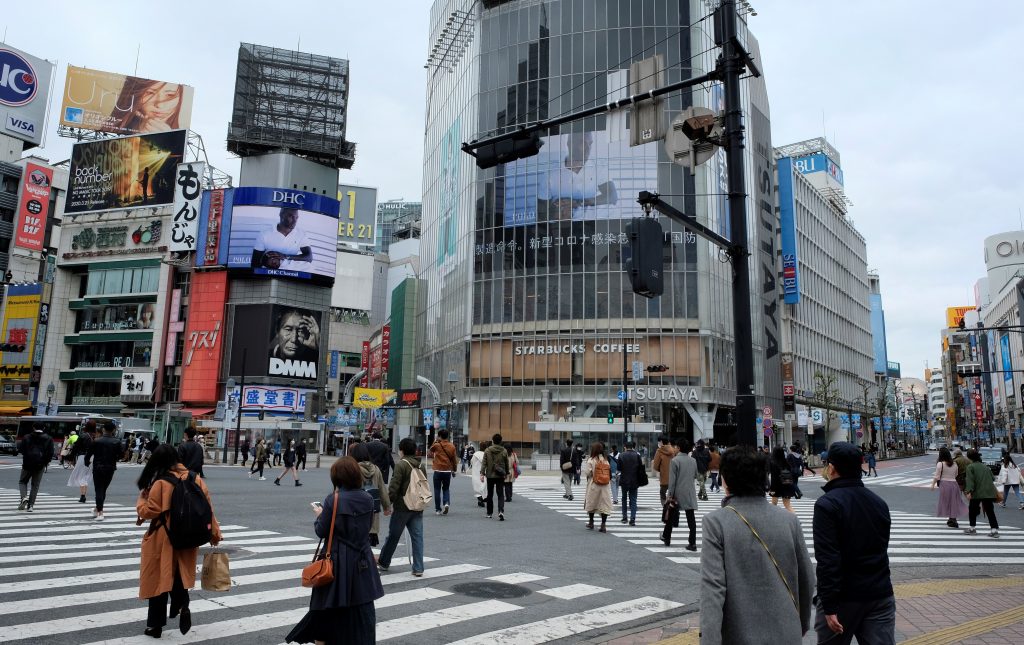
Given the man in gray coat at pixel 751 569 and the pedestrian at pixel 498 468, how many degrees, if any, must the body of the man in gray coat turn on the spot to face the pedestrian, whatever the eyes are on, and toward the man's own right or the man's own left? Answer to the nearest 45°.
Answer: approximately 45° to the man's own left

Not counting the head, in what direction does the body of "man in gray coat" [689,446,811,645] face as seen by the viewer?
away from the camera

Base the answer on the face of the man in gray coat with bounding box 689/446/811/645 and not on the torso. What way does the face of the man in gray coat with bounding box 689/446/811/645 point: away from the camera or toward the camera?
away from the camera

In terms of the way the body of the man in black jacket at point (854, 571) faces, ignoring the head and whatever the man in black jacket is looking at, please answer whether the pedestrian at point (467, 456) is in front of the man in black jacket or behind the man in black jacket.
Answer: in front
